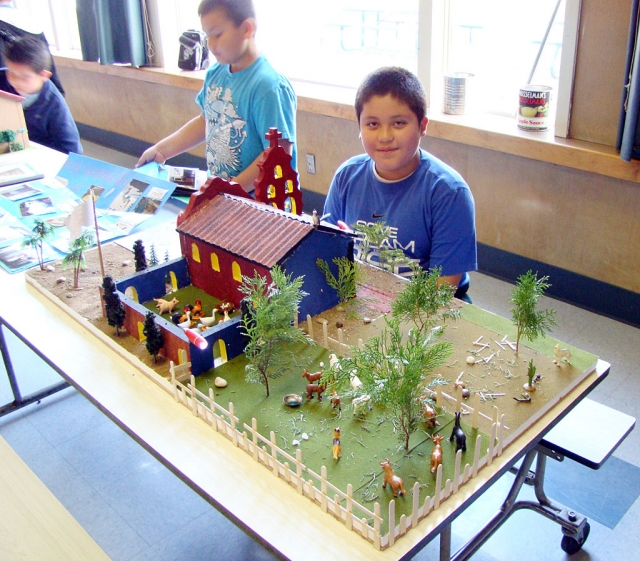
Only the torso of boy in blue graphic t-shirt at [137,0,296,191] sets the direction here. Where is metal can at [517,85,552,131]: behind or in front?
behind

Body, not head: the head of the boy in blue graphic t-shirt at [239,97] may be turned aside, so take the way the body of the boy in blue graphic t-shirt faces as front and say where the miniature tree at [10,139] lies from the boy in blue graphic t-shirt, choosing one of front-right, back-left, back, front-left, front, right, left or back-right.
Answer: right

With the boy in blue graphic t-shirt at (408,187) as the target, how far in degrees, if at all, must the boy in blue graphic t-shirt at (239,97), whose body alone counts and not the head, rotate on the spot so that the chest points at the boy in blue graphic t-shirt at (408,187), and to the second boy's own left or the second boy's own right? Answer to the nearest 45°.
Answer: approximately 90° to the second boy's own left

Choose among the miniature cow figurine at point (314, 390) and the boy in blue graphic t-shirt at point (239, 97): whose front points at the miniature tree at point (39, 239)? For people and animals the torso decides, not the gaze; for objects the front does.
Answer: the boy in blue graphic t-shirt

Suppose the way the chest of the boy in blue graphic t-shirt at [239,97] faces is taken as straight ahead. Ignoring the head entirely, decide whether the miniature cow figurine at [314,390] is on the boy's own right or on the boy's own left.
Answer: on the boy's own left

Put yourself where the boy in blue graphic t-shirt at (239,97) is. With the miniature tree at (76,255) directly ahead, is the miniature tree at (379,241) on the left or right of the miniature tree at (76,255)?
left

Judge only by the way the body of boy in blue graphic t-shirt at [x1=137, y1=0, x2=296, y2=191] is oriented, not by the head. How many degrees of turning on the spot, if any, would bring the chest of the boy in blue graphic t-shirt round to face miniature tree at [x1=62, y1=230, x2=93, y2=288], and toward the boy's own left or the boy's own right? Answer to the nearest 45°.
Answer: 0° — they already face it

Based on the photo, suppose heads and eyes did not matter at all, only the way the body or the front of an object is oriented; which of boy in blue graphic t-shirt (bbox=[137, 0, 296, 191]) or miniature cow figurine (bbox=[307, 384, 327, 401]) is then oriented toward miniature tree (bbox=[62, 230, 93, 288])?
the boy in blue graphic t-shirt

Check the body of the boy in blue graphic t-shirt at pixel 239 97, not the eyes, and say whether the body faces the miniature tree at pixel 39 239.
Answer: yes

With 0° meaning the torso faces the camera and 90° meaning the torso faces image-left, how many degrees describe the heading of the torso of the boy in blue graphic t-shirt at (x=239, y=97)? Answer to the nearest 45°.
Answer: approximately 45°
